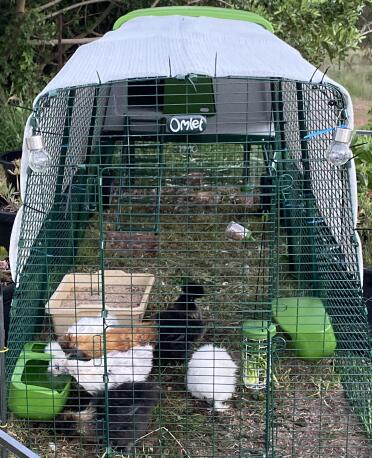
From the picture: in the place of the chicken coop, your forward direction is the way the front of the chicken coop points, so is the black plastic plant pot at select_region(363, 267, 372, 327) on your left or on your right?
on your left

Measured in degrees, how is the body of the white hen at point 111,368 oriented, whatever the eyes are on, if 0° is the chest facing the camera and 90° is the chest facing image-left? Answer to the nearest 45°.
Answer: approximately 90°
